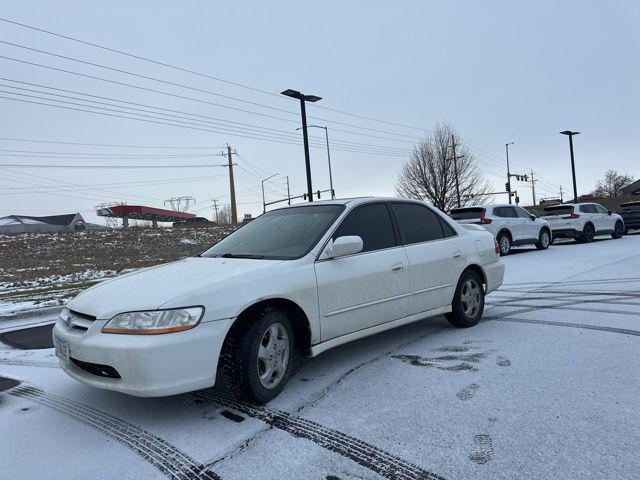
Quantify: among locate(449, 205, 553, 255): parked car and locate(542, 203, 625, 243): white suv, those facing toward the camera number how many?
0

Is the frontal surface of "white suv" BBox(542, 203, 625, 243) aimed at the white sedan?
no

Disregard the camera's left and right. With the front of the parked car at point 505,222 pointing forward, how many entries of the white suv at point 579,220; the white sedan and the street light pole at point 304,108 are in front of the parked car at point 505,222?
1

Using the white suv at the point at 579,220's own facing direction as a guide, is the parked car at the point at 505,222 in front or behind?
behind

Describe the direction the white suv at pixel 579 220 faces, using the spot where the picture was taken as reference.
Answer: facing away from the viewer and to the right of the viewer

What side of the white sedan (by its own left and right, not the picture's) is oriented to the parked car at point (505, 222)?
back

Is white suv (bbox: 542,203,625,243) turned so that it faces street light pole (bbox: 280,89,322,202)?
no

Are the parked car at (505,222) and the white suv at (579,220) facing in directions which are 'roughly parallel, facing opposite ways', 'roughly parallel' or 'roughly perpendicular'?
roughly parallel

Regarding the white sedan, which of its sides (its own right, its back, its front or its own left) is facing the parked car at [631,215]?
back

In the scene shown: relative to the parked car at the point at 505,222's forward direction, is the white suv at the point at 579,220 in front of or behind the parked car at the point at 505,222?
in front

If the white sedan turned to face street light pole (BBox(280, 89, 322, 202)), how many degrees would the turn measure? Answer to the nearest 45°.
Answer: approximately 135° to its right

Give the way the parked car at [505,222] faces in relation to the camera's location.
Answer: facing away from the viewer and to the right of the viewer

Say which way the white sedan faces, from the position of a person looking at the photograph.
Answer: facing the viewer and to the left of the viewer
